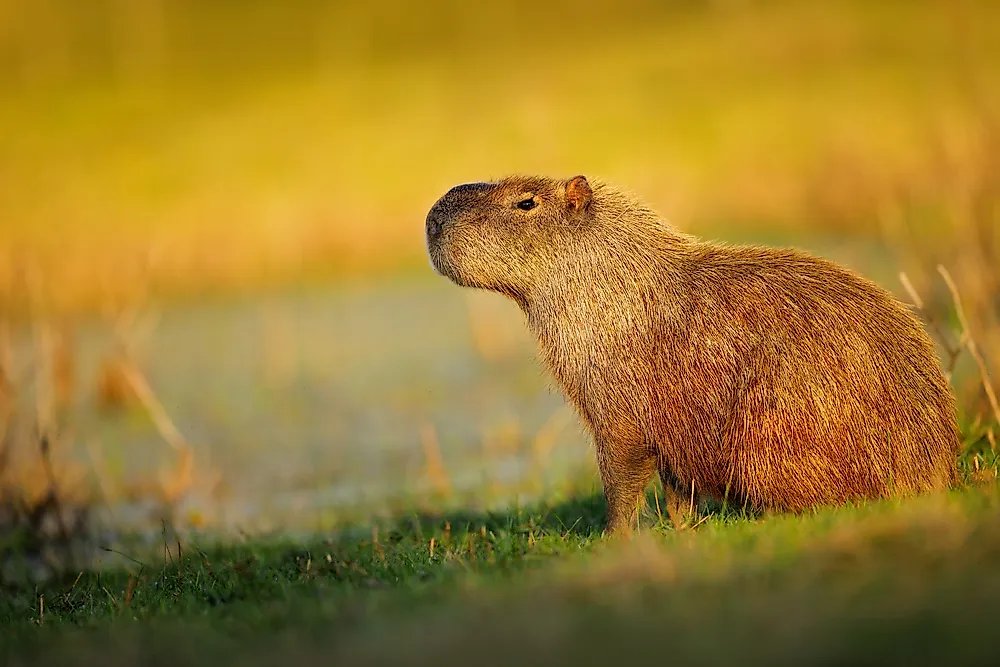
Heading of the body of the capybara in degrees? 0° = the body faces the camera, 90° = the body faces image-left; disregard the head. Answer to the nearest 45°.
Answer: approximately 90°
